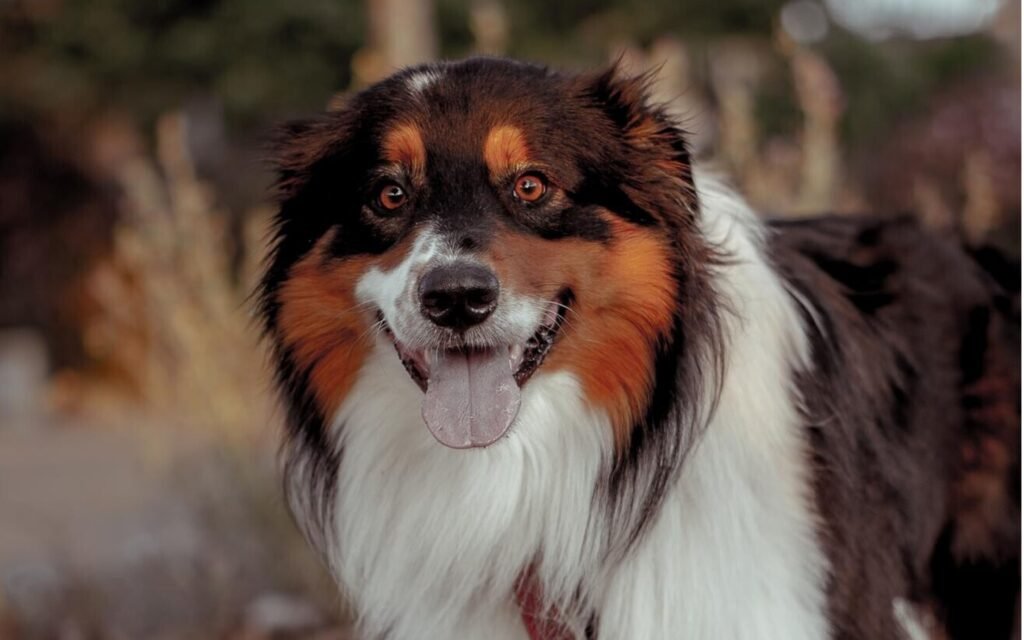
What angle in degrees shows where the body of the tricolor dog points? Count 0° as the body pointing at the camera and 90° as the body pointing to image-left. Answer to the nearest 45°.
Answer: approximately 45°
